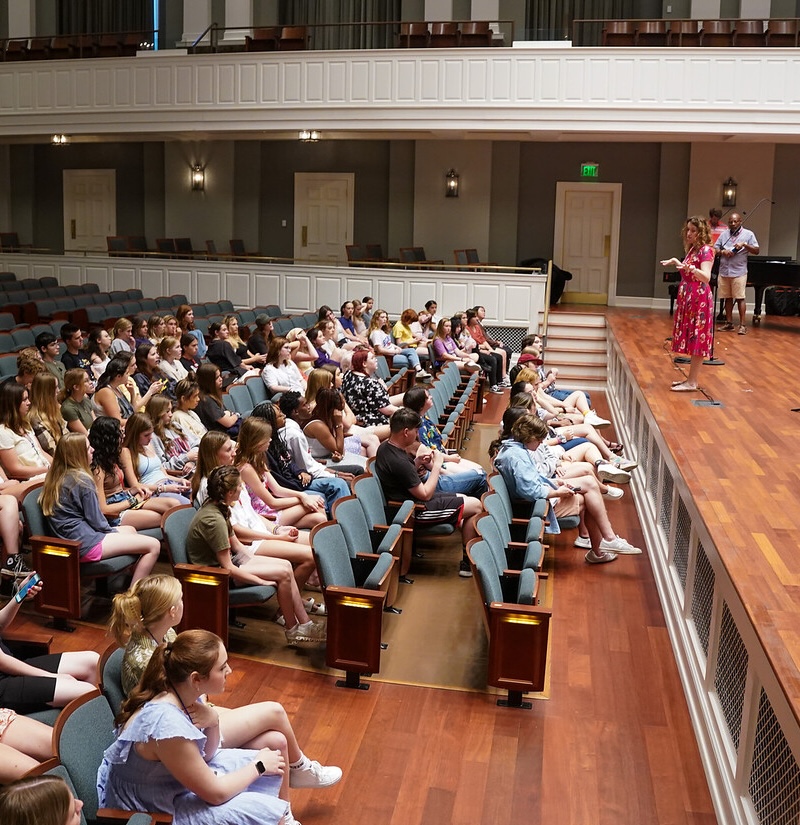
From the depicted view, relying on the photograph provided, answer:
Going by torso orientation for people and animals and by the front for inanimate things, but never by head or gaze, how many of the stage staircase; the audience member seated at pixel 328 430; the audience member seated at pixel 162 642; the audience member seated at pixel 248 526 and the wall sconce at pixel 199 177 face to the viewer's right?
3

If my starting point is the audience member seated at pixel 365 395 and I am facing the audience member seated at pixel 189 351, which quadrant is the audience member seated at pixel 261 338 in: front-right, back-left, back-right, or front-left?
front-right

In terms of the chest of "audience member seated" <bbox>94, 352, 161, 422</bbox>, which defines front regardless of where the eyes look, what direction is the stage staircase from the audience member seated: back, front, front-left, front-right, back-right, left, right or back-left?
front-left

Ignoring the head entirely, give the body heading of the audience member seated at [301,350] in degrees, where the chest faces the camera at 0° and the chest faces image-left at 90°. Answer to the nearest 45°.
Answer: approximately 270°

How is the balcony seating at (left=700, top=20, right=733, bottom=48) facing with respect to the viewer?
toward the camera

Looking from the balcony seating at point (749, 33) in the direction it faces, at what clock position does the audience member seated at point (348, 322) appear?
The audience member seated is roughly at 2 o'clock from the balcony seating.

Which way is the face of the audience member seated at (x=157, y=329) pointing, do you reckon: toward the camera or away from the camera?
toward the camera

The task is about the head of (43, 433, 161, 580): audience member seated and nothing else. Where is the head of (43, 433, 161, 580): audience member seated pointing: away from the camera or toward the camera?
away from the camera

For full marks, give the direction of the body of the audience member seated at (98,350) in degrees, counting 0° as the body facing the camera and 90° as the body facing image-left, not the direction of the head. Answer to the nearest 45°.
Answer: approximately 270°

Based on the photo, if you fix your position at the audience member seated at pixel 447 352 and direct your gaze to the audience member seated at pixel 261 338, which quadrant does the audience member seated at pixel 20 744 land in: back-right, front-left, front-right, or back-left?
front-left

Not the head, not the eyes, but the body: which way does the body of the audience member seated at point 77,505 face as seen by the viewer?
to the viewer's right

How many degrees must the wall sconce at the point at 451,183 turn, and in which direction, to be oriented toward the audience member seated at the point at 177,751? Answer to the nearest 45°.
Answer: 0° — it already faces them

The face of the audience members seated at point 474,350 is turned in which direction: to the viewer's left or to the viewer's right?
to the viewer's right
